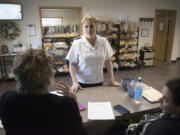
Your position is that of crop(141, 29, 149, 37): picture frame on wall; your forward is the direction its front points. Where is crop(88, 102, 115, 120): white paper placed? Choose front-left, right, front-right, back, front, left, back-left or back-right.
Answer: front

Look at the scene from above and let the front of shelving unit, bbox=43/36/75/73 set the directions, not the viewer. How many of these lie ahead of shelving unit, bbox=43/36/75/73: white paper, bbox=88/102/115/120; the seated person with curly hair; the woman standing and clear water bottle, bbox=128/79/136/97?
4

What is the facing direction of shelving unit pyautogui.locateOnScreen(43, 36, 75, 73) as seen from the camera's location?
facing the viewer

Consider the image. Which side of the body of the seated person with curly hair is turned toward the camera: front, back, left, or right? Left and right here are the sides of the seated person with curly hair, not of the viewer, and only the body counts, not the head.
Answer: back

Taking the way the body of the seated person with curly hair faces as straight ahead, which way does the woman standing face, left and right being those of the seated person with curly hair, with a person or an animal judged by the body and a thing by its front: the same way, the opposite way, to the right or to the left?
the opposite way

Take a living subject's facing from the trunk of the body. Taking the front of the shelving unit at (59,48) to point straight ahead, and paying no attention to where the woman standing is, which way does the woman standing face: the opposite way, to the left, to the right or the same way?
the same way

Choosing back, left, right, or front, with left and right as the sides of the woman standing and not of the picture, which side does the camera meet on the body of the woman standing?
front

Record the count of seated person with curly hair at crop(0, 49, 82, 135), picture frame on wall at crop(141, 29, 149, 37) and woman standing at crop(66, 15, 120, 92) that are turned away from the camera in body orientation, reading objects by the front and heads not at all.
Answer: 1

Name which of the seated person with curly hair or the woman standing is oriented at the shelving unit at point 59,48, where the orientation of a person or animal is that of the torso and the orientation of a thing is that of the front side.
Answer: the seated person with curly hair

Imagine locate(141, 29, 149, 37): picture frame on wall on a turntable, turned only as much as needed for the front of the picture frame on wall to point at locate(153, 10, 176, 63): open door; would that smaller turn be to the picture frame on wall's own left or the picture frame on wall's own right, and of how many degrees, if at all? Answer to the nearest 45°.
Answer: approximately 135° to the picture frame on wall's own left

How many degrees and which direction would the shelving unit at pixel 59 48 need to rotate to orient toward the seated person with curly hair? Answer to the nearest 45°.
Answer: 0° — it already faces them

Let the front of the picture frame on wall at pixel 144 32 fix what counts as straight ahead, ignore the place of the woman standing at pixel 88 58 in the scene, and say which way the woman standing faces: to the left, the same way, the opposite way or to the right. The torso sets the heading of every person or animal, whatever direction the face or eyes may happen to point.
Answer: the same way

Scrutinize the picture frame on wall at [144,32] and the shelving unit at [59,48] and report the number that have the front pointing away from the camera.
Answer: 0

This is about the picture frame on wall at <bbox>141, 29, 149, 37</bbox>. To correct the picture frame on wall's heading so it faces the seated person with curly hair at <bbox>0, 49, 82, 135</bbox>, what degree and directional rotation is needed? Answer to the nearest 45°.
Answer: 0° — it already faces them

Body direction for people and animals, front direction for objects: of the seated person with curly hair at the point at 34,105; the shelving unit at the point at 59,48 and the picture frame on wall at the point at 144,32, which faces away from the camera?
the seated person with curly hair

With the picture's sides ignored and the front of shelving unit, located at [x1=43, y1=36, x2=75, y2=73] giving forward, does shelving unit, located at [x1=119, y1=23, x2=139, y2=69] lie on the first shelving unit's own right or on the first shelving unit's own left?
on the first shelving unit's own left

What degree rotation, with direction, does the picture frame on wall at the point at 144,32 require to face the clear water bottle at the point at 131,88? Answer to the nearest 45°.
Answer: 0° — it already faces it

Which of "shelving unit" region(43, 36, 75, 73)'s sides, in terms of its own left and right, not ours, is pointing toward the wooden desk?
front
